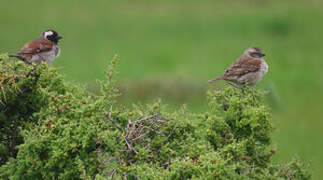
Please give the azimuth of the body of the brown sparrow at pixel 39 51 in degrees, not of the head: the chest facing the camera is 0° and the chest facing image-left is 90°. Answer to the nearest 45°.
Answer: approximately 270°

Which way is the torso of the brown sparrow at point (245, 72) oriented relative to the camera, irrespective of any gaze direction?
to the viewer's right

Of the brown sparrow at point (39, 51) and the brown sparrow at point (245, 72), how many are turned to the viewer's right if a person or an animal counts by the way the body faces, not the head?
2

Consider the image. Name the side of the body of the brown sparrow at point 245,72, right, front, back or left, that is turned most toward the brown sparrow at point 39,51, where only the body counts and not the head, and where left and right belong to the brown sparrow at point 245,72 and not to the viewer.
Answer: back
